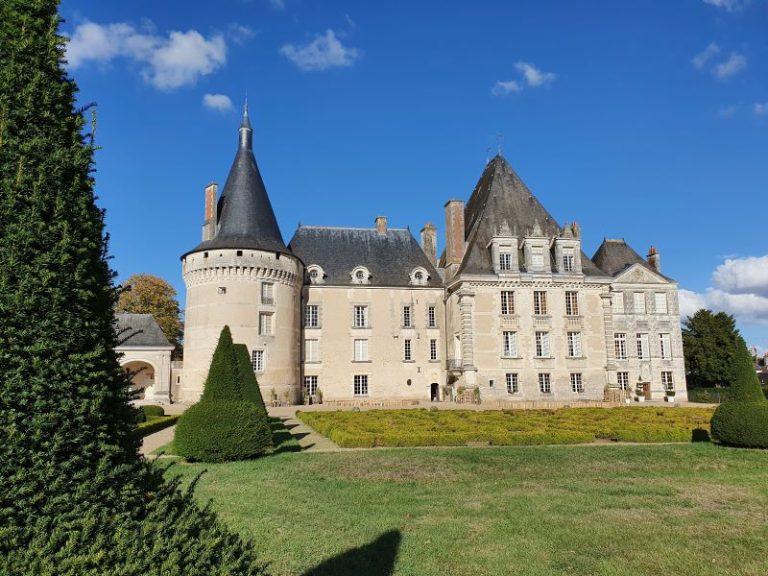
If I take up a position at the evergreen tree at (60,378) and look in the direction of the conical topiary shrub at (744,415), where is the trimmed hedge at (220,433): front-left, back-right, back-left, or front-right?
front-left

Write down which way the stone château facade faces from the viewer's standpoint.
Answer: facing the viewer

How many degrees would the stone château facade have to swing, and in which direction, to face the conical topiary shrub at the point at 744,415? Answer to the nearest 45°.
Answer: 0° — it already faces it

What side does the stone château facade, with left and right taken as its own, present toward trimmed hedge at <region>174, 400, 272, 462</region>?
front

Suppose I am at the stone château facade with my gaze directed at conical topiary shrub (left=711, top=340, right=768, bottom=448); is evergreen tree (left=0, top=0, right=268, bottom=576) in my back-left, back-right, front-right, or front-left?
front-right

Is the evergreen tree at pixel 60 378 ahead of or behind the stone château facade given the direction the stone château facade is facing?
ahead

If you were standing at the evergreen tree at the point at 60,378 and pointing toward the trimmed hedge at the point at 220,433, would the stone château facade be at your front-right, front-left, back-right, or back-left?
front-right

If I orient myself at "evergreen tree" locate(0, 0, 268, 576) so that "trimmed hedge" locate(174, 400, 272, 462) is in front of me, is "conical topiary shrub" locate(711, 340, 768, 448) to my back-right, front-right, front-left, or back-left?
front-right
